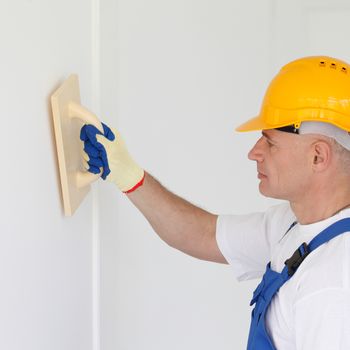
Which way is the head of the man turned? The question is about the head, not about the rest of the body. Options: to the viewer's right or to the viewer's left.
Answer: to the viewer's left

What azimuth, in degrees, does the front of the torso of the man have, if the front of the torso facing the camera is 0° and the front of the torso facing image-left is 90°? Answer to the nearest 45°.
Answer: approximately 90°
